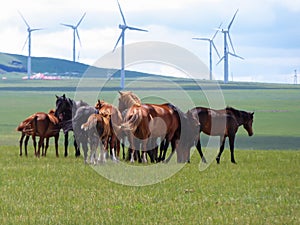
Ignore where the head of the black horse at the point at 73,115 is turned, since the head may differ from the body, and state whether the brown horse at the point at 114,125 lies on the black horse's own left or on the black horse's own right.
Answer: on the black horse's own left

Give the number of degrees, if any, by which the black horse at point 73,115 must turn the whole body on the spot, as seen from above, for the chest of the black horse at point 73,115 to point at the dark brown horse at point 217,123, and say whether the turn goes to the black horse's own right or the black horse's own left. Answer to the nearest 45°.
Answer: approximately 135° to the black horse's own left

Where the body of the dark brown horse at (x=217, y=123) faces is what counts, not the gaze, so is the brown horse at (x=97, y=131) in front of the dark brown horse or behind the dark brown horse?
behind

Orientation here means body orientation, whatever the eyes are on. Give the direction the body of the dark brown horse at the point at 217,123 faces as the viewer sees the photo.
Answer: to the viewer's right

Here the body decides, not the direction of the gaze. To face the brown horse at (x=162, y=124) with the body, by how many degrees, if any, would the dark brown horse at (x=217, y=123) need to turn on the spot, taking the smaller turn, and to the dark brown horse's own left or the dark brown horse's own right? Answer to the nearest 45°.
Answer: approximately 135° to the dark brown horse's own right

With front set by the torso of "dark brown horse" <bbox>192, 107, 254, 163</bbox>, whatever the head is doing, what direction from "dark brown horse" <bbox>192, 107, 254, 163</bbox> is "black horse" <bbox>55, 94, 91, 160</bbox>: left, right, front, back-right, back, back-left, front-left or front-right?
back

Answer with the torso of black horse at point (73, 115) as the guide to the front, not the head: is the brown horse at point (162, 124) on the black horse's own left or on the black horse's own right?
on the black horse's own left
